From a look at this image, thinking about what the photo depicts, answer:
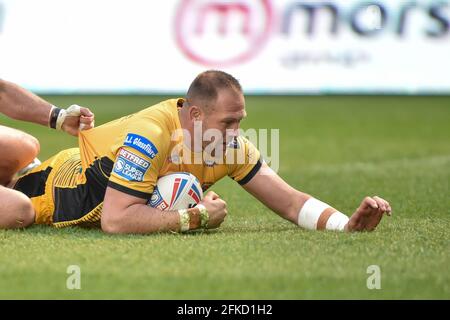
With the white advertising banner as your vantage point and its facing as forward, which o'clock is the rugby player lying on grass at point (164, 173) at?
The rugby player lying on grass is roughly at 12 o'clock from the white advertising banner.

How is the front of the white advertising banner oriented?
toward the camera
